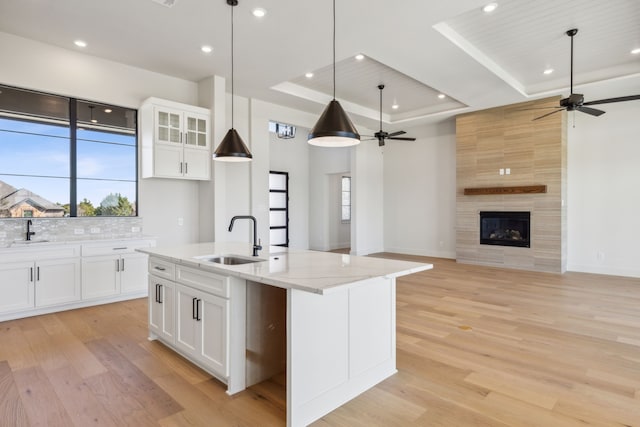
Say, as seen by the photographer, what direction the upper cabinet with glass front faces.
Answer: facing the viewer and to the right of the viewer

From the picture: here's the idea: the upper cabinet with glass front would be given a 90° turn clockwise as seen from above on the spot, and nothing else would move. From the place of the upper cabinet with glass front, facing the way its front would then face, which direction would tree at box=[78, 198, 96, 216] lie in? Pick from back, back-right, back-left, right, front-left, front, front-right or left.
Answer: front-right

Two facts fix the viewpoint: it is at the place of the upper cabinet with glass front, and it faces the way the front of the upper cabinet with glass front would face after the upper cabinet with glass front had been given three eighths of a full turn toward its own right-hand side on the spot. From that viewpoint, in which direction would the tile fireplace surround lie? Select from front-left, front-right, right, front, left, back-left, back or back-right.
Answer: back

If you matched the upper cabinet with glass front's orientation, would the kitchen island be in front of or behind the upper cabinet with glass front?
in front

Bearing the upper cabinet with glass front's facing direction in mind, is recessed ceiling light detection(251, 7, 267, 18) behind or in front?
in front

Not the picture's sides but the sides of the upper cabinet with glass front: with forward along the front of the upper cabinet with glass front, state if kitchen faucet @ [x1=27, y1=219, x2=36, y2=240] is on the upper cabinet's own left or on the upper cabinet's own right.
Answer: on the upper cabinet's own right
